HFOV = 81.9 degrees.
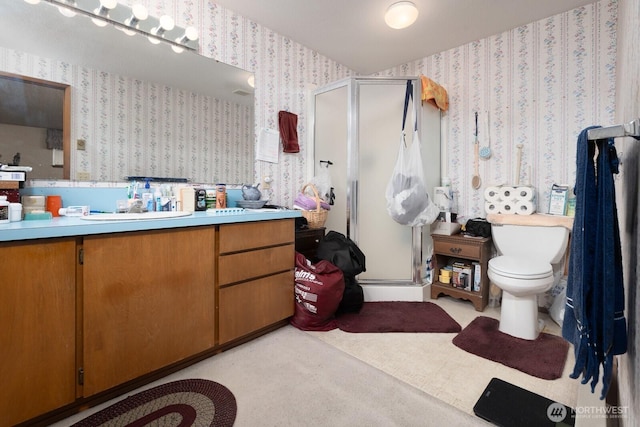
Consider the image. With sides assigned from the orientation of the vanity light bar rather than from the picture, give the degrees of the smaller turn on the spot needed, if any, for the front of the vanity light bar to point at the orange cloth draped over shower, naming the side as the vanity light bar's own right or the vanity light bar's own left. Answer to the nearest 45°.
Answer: approximately 45° to the vanity light bar's own left

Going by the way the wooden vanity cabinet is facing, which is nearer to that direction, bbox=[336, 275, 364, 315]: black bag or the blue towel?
the blue towel

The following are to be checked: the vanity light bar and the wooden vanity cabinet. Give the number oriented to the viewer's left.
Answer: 0

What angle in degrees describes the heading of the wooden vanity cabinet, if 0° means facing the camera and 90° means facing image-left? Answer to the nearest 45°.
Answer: approximately 315°

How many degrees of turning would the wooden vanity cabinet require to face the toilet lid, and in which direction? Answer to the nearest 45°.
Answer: approximately 45° to its left

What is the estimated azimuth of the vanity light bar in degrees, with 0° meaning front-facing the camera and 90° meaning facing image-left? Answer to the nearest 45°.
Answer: approximately 315°
